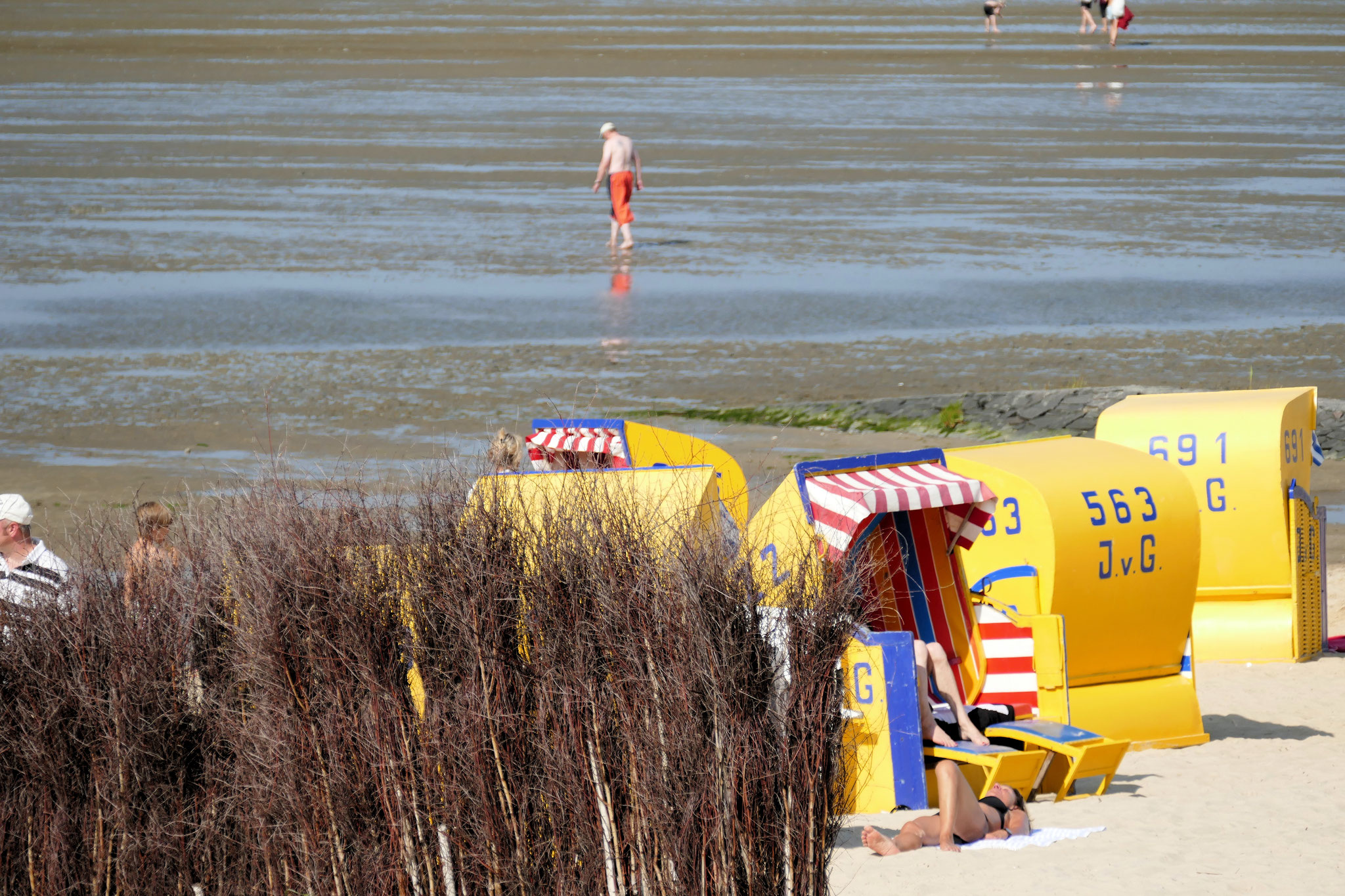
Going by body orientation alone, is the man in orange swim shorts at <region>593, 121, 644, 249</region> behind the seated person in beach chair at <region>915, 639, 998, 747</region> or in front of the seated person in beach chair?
behind

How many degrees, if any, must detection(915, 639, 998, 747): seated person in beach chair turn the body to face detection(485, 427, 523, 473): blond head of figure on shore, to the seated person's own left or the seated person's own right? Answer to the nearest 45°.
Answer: approximately 90° to the seated person's own right

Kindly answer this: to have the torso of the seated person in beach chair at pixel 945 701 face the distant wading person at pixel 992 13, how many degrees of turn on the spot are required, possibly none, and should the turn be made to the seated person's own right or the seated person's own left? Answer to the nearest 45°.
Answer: approximately 135° to the seated person's own left

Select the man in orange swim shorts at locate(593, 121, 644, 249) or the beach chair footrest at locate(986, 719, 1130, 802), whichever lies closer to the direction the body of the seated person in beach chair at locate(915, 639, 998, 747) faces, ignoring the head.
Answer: the beach chair footrest

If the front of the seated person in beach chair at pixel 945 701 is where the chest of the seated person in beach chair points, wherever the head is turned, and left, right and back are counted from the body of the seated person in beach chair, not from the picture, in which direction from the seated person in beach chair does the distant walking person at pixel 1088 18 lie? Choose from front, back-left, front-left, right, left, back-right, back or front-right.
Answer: back-left

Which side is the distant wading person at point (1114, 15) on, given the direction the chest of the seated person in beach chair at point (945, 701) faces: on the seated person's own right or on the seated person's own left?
on the seated person's own left

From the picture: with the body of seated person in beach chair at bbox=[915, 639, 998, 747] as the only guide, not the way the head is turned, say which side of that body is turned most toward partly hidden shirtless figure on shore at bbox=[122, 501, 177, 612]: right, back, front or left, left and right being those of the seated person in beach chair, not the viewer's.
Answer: right
